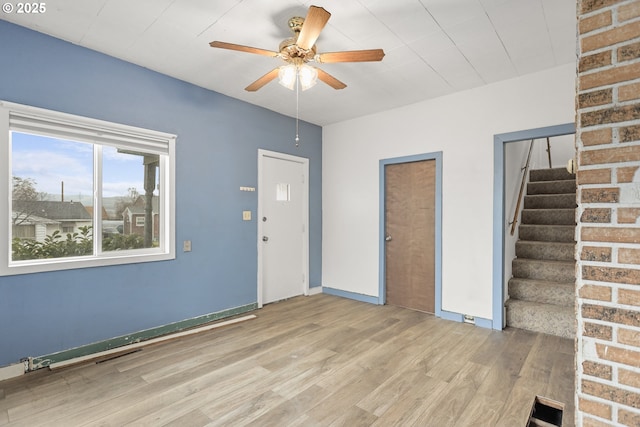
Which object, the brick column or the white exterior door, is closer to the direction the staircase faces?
the brick column

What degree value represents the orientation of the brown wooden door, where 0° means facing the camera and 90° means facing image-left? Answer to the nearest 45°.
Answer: approximately 45°

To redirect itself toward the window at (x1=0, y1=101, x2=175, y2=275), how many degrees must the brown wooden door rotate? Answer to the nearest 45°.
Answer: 0° — it already faces it

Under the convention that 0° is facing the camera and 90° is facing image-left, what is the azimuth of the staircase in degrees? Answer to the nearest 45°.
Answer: approximately 0°

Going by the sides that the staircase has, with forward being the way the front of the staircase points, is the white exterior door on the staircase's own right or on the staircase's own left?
on the staircase's own right
